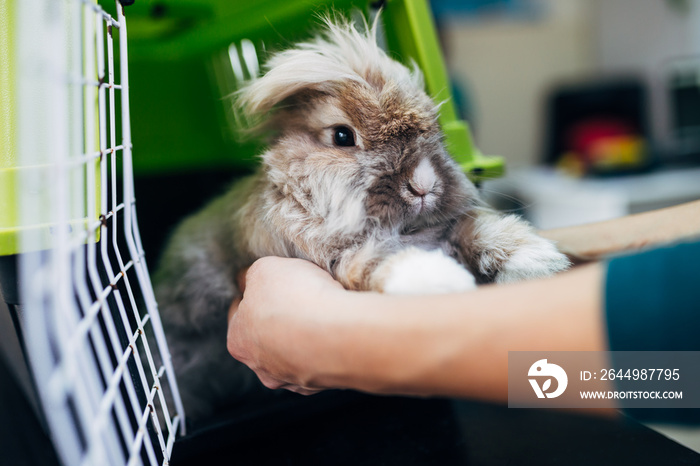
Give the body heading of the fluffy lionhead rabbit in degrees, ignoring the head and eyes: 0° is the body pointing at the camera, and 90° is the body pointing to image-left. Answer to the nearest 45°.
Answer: approximately 315°
